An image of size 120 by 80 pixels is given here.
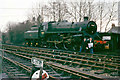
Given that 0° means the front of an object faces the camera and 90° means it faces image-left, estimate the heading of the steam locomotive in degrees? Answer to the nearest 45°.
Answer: approximately 315°
